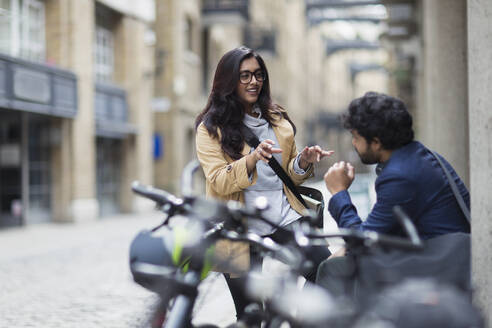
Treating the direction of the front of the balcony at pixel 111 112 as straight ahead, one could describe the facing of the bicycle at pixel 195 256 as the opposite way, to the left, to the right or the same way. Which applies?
to the right

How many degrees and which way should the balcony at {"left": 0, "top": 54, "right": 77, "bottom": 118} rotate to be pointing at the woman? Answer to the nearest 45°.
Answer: approximately 45° to its right

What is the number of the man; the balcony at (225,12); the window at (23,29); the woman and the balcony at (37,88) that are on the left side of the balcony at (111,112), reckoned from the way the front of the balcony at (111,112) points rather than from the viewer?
1

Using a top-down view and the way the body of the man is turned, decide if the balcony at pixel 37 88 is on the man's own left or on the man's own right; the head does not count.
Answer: on the man's own right

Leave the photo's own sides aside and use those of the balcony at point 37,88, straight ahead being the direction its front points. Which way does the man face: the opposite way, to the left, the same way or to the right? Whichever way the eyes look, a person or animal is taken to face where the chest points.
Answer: the opposite way

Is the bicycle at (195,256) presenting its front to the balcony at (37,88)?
no

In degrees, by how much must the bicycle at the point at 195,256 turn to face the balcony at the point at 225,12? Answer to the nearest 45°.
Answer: approximately 135° to its right

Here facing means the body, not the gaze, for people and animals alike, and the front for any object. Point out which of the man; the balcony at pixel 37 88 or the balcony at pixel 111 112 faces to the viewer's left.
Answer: the man

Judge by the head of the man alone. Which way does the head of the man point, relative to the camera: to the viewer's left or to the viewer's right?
to the viewer's left

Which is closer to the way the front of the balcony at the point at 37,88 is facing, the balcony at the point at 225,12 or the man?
the man

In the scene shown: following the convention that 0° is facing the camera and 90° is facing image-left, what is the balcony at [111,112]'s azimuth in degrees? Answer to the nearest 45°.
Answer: approximately 315°

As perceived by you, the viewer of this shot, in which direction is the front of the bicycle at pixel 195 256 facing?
facing the viewer and to the left of the viewer

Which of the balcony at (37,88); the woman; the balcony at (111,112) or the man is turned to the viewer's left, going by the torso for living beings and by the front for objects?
the man

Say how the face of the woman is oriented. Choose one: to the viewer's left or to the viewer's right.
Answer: to the viewer's right

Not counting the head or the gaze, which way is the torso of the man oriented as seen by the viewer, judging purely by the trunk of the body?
to the viewer's left

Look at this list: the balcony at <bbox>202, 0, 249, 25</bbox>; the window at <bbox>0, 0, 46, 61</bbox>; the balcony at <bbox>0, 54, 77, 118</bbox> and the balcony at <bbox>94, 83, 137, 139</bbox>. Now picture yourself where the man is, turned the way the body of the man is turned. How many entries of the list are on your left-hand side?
0

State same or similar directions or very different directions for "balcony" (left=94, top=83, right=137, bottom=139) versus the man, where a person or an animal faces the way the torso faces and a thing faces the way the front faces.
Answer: very different directions
